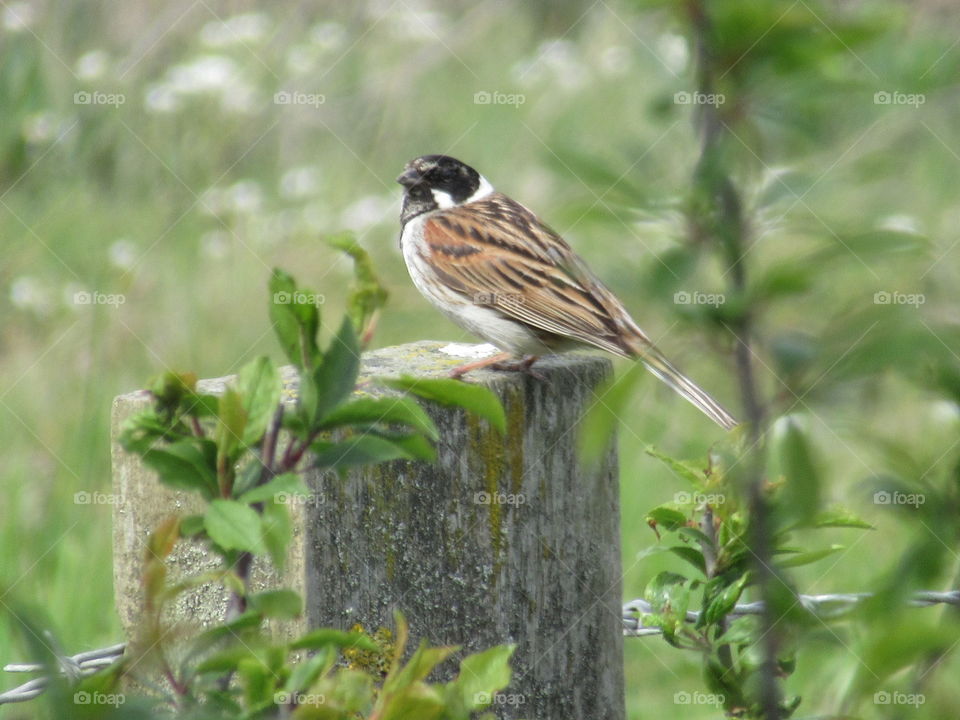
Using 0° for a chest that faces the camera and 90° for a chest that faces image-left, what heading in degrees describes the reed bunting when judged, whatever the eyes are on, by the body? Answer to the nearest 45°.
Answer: approximately 90°

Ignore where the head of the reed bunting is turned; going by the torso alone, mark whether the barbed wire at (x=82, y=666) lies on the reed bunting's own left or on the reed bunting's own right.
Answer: on the reed bunting's own left
